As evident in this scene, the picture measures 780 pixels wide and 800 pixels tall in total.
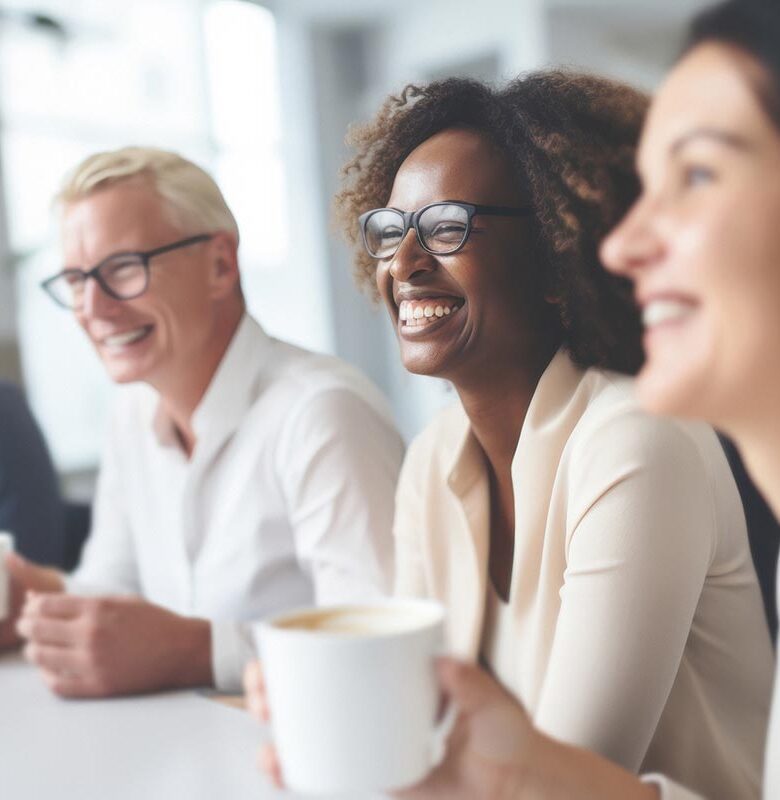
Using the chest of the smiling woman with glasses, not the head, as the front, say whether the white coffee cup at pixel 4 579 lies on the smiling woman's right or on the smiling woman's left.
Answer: on the smiling woman's right
